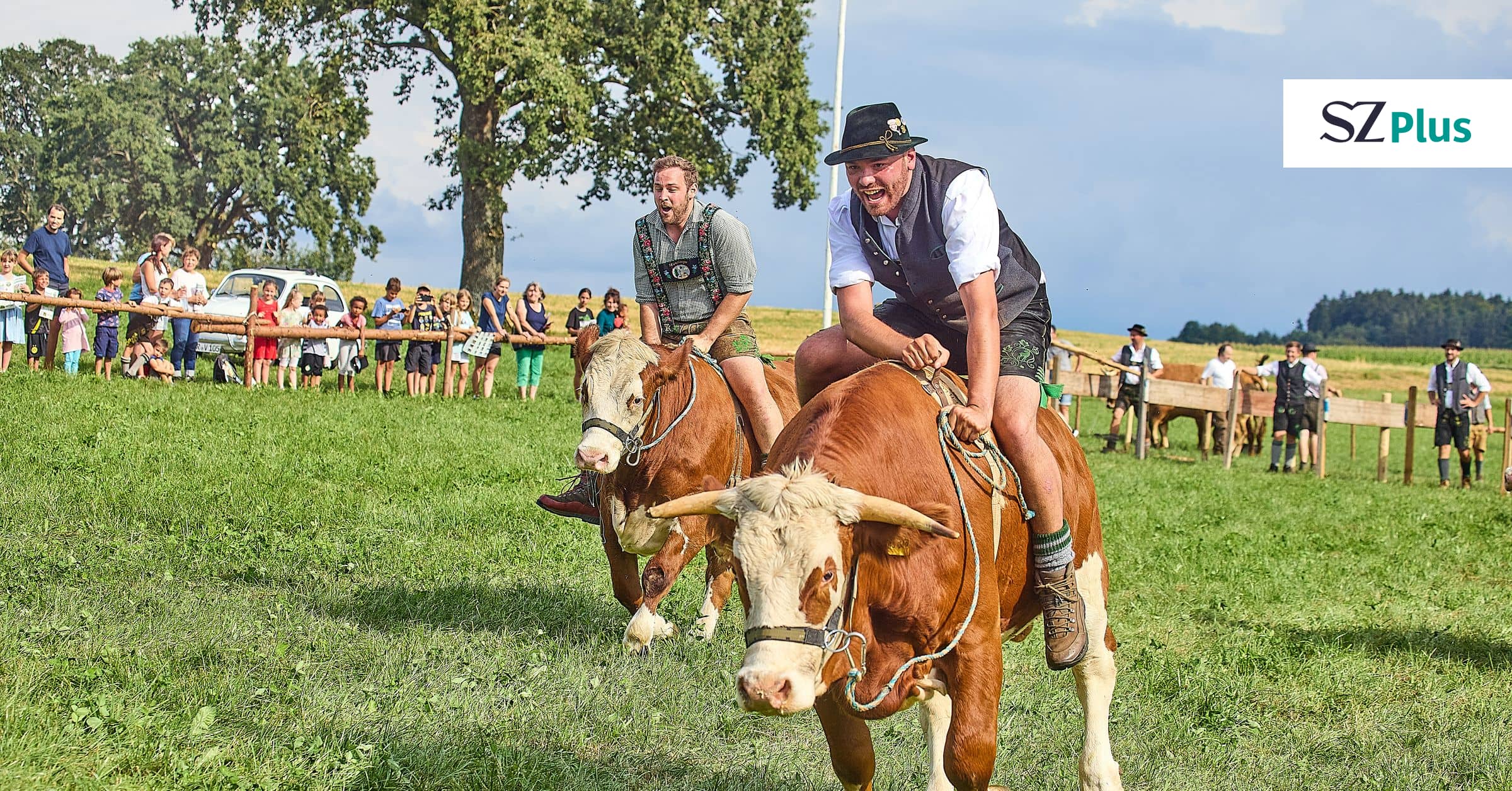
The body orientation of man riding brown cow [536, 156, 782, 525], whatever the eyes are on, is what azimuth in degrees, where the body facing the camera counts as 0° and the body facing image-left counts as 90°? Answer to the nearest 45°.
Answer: approximately 45°

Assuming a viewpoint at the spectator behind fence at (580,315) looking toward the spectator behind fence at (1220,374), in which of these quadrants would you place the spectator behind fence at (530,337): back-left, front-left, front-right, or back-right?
back-right

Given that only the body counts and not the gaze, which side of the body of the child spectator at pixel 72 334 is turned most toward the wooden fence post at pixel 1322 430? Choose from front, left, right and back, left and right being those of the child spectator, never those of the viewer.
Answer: left

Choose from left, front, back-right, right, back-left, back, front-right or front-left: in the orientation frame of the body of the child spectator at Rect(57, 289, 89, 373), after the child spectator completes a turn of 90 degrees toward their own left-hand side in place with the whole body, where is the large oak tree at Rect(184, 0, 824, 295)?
front-left

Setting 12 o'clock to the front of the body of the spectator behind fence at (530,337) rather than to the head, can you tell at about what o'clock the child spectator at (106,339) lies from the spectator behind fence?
The child spectator is roughly at 2 o'clock from the spectator behind fence.

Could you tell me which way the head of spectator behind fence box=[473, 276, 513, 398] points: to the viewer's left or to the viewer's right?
to the viewer's right
